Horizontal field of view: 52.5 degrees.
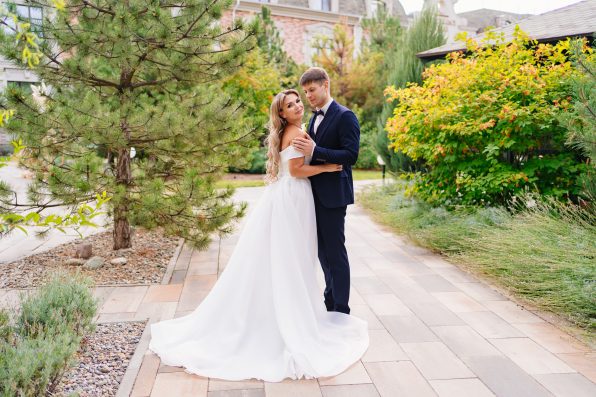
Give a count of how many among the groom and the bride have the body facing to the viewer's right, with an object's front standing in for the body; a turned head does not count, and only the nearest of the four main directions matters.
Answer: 1

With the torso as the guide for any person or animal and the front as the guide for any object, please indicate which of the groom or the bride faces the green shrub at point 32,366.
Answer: the groom

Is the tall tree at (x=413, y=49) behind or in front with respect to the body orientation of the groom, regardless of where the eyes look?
behind

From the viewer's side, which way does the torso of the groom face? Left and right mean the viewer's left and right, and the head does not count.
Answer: facing the viewer and to the left of the viewer

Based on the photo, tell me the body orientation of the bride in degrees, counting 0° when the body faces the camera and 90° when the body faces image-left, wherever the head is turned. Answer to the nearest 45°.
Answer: approximately 270°

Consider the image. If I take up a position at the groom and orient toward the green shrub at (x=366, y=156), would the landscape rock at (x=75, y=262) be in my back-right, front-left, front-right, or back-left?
front-left

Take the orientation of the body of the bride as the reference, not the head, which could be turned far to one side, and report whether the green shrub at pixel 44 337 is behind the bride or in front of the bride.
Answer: behind

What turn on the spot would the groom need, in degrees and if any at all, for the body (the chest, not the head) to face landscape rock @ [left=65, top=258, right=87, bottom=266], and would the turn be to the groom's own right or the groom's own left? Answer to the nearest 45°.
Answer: approximately 90° to the groom's own right

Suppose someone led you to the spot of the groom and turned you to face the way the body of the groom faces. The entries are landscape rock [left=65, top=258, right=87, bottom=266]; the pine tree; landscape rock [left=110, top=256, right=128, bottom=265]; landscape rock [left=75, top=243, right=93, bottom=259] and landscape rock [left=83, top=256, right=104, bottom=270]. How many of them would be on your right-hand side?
5

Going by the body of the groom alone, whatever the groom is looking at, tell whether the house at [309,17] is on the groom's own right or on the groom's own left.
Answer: on the groom's own right

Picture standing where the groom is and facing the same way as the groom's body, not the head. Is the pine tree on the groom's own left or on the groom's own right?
on the groom's own right

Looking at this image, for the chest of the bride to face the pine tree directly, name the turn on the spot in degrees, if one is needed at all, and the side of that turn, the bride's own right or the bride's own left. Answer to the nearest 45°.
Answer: approximately 135° to the bride's own left

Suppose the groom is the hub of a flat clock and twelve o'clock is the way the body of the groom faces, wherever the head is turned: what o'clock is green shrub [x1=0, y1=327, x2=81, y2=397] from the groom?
The green shrub is roughly at 12 o'clock from the groom.

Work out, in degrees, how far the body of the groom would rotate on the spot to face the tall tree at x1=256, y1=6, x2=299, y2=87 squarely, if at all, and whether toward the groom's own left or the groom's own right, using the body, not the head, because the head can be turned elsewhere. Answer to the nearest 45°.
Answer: approximately 135° to the groom's own right

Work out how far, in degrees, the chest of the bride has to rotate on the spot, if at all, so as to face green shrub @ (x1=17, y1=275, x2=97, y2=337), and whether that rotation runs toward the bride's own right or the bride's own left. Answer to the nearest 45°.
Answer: approximately 180°

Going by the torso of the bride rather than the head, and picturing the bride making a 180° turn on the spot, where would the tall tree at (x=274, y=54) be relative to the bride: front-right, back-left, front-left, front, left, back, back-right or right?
right
